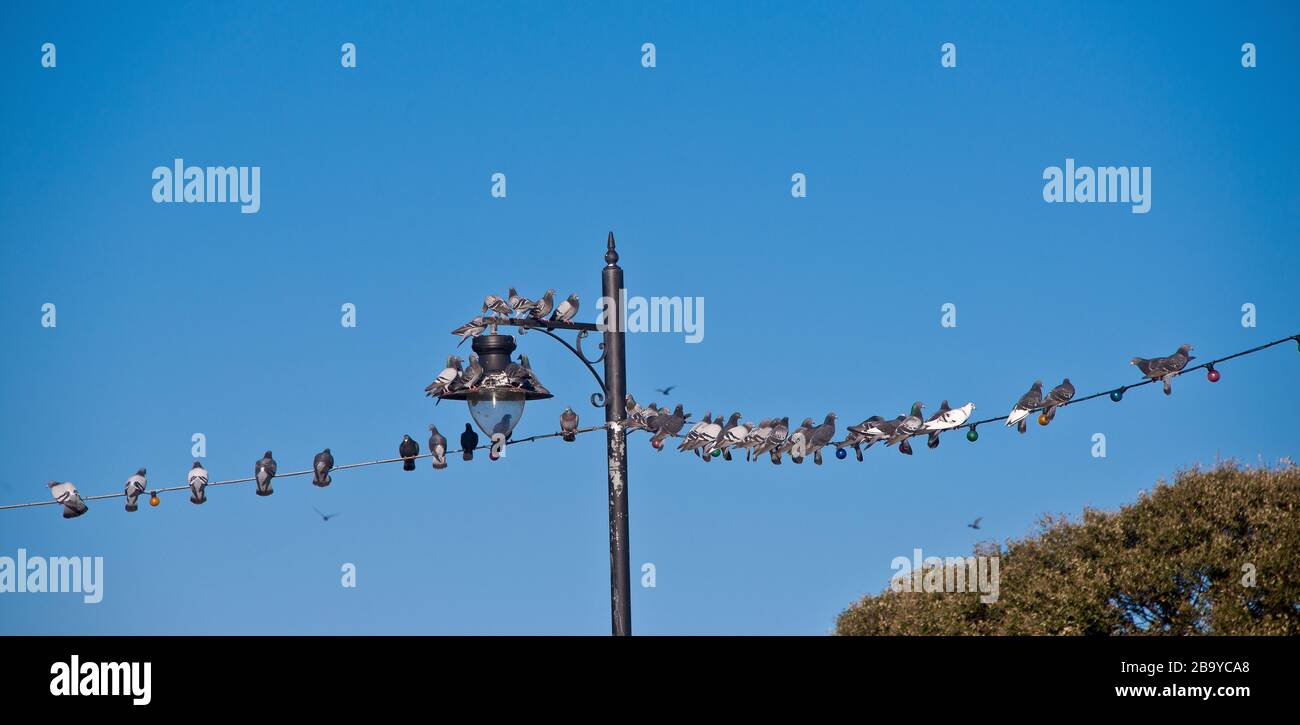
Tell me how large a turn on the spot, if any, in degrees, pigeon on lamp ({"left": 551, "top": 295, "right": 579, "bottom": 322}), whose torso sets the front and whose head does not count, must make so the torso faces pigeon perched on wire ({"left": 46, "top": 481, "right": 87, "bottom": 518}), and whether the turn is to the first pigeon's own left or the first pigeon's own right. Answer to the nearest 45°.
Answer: approximately 135° to the first pigeon's own left

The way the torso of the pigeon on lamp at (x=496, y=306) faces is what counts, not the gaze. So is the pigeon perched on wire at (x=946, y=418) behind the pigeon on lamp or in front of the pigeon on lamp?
behind

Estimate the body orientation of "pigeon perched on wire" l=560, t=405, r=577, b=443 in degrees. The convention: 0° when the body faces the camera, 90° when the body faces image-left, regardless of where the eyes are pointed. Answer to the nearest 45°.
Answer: approximately 0°

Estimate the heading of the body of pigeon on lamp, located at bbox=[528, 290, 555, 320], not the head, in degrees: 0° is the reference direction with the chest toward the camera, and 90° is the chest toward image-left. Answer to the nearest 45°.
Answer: approximately 270°

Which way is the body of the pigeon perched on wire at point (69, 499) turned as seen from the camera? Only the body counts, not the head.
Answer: to the viewer's left

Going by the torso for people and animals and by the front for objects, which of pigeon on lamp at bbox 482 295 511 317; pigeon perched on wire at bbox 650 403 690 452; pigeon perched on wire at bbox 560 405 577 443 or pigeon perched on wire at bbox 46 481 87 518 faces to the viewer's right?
pigeon perched on wire at bbox 650 403 690 452

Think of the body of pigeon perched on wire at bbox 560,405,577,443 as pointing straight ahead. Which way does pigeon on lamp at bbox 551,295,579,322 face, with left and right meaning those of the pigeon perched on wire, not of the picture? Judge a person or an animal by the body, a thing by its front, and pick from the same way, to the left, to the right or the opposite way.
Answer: to the left

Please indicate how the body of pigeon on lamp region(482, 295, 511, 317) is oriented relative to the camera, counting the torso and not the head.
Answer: to the viewer's left

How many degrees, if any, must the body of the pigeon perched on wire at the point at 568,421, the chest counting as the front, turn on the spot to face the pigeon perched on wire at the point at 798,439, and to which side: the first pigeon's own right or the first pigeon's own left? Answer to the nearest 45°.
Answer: approximately 90° to the first pigeon's own left

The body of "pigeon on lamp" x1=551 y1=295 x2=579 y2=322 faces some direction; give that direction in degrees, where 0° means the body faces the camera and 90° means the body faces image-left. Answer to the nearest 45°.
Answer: approximately 270°

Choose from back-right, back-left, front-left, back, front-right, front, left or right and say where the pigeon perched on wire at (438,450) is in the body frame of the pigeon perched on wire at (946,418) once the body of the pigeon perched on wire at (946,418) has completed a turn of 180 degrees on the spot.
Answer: front
